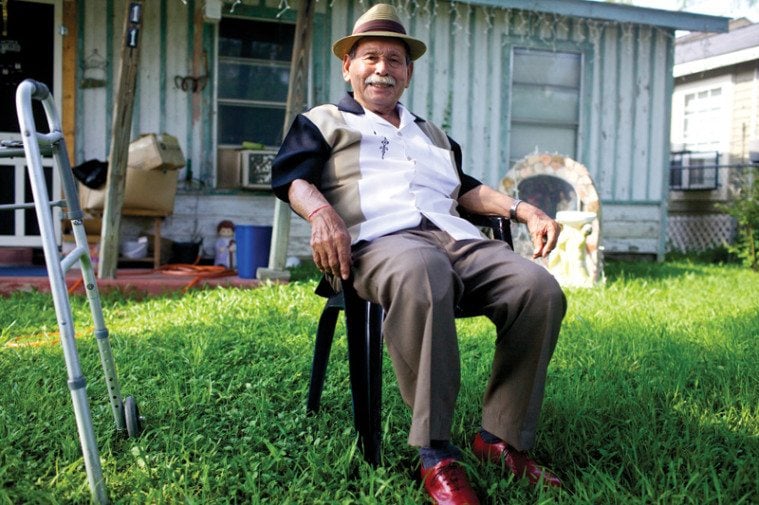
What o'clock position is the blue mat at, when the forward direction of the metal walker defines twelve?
The blue mat is roughly at 12 o'clock from the metal walker.

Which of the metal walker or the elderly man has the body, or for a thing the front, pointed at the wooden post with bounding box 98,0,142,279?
the metal walker

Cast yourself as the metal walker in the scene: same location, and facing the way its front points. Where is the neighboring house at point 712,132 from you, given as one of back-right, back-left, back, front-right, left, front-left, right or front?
front-right

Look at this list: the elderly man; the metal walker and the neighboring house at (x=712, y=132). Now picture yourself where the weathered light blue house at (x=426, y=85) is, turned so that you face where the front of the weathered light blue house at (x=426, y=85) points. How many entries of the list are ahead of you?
2

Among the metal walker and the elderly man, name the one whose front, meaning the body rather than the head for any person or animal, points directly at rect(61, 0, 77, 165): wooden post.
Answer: the metal walker

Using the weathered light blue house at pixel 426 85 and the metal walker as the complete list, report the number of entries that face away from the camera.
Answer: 1

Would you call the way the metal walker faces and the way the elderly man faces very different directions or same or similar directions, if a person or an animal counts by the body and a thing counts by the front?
very different directions

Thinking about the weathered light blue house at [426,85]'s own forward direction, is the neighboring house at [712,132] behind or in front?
behind

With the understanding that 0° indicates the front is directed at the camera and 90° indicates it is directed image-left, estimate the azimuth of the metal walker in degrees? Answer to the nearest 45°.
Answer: approximately 180°

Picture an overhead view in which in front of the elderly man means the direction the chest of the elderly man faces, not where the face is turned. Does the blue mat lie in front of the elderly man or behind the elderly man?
behind

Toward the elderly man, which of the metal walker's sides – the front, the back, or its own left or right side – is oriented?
right

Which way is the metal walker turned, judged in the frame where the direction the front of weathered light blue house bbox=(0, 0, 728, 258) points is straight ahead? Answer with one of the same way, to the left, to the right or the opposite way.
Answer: the opposite way

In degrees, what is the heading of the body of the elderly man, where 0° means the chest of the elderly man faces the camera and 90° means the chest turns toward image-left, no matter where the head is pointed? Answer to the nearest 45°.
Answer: approximately 315°

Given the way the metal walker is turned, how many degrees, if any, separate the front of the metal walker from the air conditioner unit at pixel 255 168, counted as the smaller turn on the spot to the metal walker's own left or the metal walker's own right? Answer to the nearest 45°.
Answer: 0° — it already faces it
